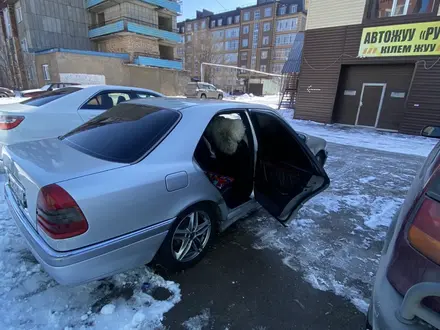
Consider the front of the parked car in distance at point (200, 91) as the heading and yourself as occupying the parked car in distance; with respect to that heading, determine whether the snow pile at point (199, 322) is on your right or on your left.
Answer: on your right

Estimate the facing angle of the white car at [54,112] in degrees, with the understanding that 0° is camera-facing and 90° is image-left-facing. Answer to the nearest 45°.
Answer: approximately 225°

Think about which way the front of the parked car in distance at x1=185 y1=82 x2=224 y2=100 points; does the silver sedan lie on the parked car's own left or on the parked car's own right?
on the parked car's own right

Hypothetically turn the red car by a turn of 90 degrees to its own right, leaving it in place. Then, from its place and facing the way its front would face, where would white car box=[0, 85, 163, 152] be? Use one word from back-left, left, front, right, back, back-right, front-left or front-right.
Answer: back

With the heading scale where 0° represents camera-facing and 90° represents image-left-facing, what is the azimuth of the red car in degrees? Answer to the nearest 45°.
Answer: approximately 180°

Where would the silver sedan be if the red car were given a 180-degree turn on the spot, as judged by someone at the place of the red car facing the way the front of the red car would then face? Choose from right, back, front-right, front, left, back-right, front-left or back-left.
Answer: right

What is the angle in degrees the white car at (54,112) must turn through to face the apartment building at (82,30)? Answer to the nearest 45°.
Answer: approximately 45° to its left

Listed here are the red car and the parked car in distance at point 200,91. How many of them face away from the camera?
1

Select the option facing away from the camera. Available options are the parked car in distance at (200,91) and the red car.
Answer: the red car

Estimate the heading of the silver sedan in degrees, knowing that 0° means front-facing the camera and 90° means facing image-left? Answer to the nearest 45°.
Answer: approximately 225°

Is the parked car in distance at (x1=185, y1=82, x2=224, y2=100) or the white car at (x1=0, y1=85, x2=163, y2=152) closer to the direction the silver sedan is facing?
the parked car in distance
